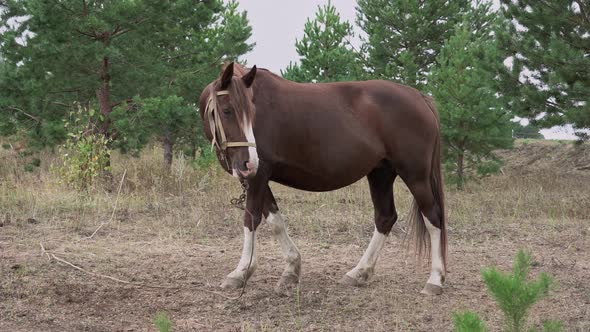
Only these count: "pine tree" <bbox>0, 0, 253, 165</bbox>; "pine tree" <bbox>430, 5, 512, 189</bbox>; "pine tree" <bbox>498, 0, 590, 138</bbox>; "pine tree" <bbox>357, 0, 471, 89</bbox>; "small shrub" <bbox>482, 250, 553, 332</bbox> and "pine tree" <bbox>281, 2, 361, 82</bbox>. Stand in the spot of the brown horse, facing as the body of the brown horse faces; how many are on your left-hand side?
1

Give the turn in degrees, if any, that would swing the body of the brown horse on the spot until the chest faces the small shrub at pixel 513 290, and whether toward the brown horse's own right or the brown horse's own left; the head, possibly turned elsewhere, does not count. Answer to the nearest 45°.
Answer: approximately 90° to the brown horse's own left

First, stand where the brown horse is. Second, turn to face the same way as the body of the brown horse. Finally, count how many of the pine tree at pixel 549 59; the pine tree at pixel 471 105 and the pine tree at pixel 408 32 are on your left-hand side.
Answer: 0

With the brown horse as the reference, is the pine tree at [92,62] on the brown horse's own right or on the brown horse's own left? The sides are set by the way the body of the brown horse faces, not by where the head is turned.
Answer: on the brown horse's own right

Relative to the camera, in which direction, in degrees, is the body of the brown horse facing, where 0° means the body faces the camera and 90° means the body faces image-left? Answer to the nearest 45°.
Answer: approximately 90°

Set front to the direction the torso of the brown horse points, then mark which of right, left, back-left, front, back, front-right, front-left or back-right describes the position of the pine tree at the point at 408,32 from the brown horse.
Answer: right

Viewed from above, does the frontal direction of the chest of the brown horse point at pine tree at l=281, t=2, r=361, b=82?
no

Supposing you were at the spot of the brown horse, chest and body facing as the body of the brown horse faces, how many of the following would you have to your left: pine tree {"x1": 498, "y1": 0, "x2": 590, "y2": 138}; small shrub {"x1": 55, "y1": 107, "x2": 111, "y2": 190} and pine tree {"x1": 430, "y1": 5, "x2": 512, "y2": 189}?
0

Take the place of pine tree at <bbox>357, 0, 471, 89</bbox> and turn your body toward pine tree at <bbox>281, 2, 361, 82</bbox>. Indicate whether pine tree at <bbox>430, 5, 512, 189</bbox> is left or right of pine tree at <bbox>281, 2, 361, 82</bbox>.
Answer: left

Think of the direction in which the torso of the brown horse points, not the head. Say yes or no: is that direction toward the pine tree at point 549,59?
no

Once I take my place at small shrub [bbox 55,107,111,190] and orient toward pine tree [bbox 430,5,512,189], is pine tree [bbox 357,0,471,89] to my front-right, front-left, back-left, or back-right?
front-left

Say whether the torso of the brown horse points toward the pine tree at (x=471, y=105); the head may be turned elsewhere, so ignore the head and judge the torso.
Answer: no
